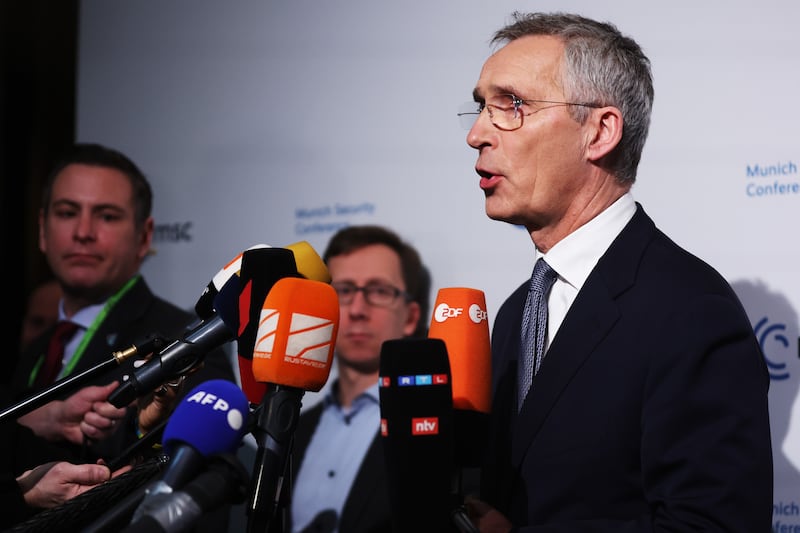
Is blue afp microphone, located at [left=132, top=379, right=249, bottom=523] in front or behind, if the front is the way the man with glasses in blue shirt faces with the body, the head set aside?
in front

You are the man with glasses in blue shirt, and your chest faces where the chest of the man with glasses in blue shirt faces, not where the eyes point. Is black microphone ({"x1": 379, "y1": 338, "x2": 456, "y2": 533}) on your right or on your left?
on your left

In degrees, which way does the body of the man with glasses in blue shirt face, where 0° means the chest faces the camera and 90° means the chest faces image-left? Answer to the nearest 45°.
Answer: approximately 45°

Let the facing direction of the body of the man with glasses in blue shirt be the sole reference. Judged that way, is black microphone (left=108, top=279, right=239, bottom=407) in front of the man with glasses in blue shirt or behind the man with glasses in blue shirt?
in front
